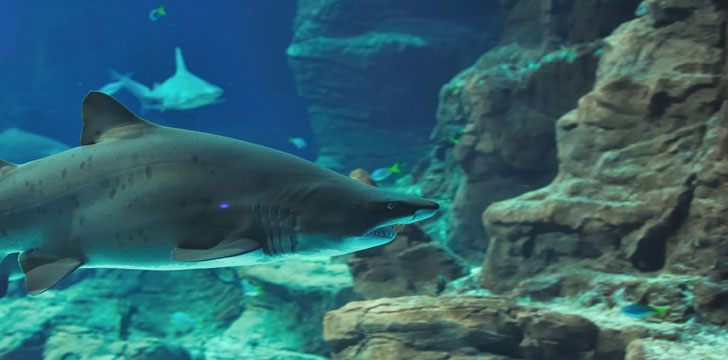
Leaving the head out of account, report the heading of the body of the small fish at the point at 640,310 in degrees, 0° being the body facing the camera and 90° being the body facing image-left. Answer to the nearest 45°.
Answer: approximately 90°

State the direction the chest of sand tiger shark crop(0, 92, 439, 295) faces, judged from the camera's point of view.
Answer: to the viewer's right

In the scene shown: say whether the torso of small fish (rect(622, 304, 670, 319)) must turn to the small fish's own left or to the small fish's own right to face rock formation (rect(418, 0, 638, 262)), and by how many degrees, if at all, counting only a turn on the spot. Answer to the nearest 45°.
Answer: approximately 90° to the small fish's own right
